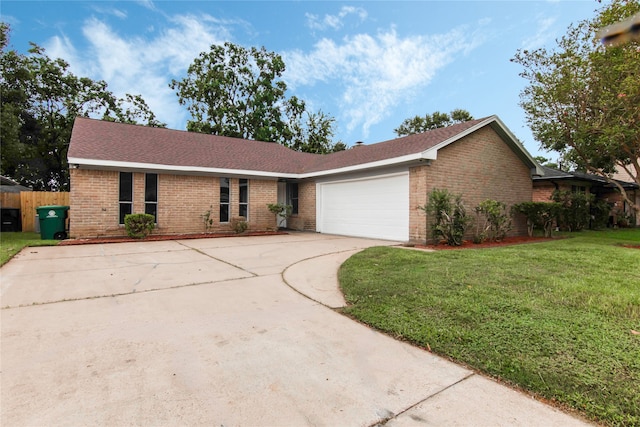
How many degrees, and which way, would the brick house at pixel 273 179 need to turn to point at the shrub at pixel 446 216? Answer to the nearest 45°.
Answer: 0° — it already faces it

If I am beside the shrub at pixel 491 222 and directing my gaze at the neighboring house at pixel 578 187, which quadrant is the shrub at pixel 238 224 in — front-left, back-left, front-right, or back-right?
back-left

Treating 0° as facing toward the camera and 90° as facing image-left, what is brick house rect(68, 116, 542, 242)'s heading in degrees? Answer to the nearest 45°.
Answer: approximately 315°

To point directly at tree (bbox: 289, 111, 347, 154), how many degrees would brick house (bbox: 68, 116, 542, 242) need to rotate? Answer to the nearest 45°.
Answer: approximately 135° to its left

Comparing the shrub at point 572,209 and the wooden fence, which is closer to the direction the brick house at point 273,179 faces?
the shrub

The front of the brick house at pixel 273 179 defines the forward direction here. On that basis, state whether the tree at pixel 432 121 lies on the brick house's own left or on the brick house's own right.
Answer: on the brick house's own left

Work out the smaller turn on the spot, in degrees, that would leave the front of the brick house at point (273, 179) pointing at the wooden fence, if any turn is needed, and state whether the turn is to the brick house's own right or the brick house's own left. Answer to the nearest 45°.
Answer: approximately 135° to the brick house's own right

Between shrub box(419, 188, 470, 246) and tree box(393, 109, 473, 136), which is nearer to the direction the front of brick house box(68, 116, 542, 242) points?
the shrub
